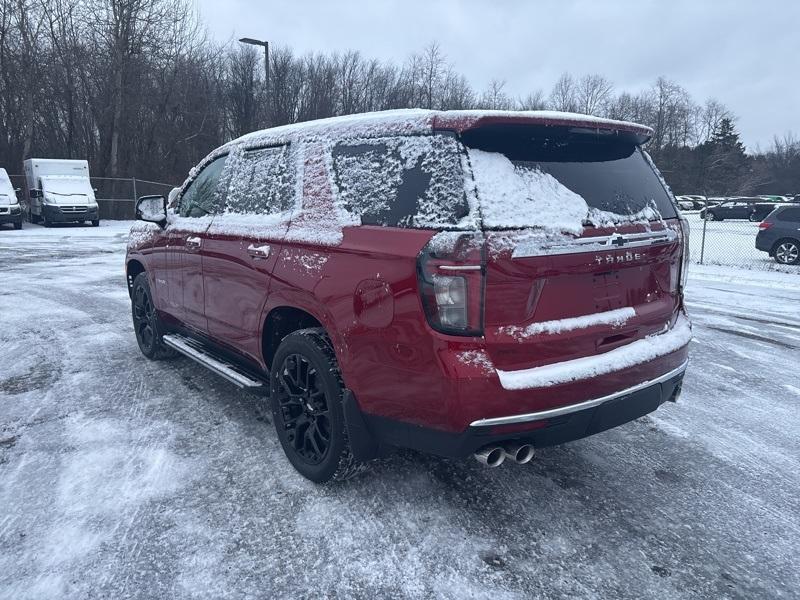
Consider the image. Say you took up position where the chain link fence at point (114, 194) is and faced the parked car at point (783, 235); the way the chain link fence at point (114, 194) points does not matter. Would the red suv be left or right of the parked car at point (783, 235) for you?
right

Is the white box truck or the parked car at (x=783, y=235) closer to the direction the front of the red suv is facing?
the white box truck

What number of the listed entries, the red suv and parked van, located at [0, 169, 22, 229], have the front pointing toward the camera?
1

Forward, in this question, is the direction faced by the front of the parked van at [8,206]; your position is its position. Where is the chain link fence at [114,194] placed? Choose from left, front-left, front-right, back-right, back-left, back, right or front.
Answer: back-left

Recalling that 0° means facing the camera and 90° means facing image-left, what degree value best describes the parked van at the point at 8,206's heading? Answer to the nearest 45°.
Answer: approximately 0°

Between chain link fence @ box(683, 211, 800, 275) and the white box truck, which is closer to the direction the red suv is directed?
the white box truck

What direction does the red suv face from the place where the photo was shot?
facing away from the viewer and to the left of the viewer

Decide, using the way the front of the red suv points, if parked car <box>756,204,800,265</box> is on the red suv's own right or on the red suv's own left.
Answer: on the red suv's own right

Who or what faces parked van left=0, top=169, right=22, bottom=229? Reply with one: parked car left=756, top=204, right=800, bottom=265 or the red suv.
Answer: the red suv

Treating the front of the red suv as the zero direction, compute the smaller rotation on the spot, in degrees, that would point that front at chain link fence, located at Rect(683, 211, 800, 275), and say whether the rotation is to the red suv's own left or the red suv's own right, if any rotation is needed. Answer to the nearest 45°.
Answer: approximately 90° to the red suv's own right

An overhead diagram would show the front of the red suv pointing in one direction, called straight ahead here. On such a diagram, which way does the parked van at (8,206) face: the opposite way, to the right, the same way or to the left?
the opposite way

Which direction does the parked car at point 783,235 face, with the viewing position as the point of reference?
facing to the right of the viewer
